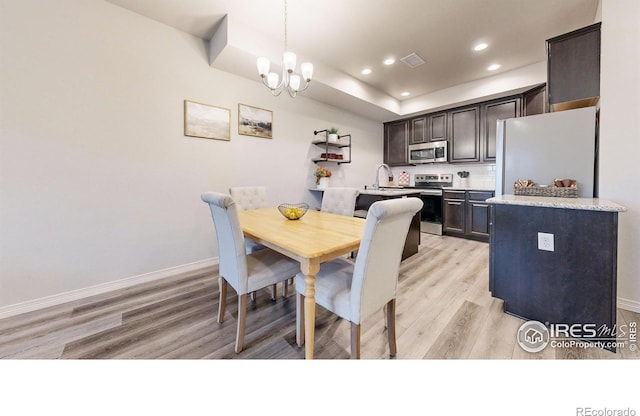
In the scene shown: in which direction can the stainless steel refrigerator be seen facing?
to the viewer's left

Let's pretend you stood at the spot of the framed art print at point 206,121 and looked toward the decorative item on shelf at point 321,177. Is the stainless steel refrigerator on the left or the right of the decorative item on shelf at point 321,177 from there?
right

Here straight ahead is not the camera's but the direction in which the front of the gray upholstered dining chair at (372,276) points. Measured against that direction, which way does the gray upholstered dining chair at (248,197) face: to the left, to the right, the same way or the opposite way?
the opposite way

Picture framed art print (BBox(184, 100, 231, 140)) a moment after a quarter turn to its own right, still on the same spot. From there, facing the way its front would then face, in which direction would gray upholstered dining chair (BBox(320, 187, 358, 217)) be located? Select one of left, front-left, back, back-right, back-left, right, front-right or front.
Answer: left

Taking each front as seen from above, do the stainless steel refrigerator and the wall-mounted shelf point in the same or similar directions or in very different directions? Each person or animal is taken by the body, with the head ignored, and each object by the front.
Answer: very different directions

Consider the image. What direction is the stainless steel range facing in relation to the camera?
toward the camera

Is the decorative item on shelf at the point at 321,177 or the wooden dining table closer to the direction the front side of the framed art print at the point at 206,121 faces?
the wooden dining table

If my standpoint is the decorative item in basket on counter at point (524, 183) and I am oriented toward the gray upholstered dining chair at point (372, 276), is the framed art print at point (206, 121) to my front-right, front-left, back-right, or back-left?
front-right

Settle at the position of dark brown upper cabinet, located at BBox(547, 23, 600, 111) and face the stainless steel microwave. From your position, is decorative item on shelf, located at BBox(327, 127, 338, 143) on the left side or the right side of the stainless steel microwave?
left

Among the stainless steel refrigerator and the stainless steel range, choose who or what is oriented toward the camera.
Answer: the stainless steel range

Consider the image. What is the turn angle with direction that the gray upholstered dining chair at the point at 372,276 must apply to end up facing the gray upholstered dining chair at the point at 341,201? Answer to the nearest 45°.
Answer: approximately 45° to its right

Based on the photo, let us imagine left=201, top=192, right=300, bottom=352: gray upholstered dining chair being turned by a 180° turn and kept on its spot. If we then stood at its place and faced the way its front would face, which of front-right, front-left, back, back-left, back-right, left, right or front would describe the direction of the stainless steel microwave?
back

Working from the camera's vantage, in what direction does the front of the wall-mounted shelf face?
facing the viewer and to the right of the viewer

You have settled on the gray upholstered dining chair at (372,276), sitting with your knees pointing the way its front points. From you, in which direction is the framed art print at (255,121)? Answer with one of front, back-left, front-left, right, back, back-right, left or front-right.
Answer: front

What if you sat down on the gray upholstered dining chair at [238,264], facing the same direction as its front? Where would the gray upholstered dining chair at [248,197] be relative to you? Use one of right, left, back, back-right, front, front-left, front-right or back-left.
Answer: front-left

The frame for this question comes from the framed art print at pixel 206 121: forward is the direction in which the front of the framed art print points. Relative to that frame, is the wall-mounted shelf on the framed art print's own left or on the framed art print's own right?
on the framed art print's own left

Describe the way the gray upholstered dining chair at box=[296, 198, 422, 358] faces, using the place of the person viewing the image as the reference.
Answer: facing away from the viewer and to the left of the viewer
